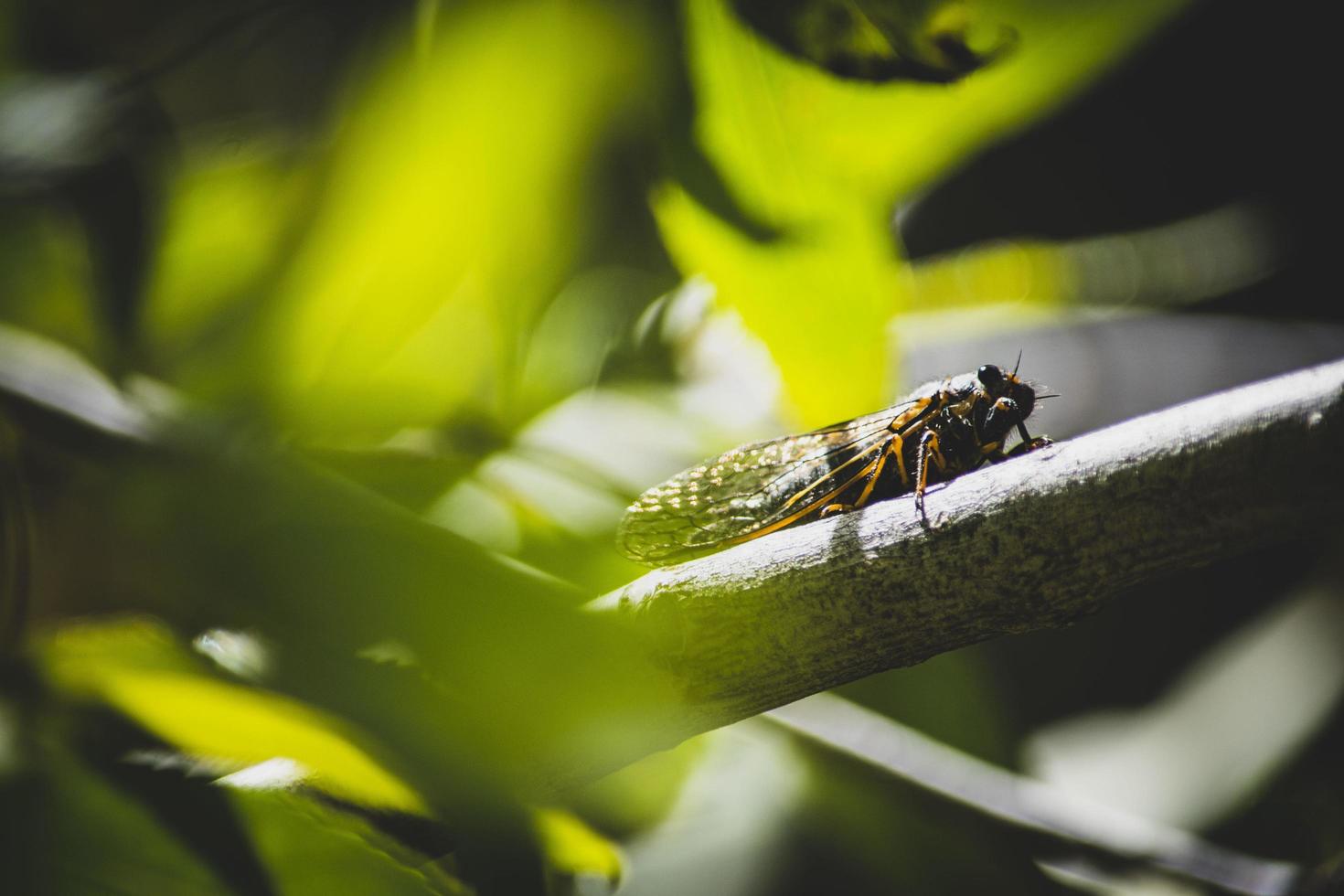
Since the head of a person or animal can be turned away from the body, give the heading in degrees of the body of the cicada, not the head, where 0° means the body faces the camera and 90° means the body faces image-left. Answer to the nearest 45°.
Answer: approximately 270°
